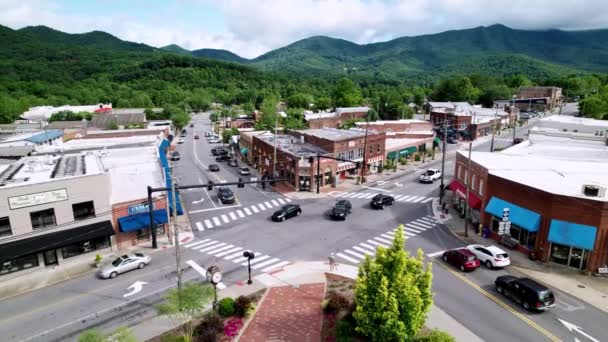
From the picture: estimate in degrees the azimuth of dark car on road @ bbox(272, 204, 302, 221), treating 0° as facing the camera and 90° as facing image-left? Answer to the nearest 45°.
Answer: approximately 45°

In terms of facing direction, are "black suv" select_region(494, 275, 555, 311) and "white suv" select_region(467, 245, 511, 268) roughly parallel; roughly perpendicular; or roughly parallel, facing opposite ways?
roughly parallel

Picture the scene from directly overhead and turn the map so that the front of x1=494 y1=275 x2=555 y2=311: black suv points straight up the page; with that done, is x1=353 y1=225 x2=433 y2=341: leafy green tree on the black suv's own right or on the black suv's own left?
on the black suv's own left

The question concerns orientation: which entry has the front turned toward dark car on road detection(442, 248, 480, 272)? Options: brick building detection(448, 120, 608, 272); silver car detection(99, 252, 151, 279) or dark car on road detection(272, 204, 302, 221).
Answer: the brick building

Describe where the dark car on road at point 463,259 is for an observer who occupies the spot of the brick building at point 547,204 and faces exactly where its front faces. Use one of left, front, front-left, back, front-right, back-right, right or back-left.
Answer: front

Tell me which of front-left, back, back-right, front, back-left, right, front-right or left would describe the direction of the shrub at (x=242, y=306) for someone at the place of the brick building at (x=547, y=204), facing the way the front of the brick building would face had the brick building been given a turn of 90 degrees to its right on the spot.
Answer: left

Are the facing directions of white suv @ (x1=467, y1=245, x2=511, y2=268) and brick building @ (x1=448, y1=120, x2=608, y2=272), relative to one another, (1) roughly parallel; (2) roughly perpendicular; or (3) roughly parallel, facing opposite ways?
roughly perpendicular

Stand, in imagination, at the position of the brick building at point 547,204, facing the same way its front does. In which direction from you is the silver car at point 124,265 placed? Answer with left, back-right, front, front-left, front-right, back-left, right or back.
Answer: front

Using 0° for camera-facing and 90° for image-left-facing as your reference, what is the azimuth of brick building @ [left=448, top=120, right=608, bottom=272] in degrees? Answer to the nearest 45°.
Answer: approximately 45°

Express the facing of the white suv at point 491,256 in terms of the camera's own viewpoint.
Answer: facing away from the viewer and to the left of the viewer

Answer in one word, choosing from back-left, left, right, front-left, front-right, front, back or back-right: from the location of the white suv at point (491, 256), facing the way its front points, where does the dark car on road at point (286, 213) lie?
front-left
